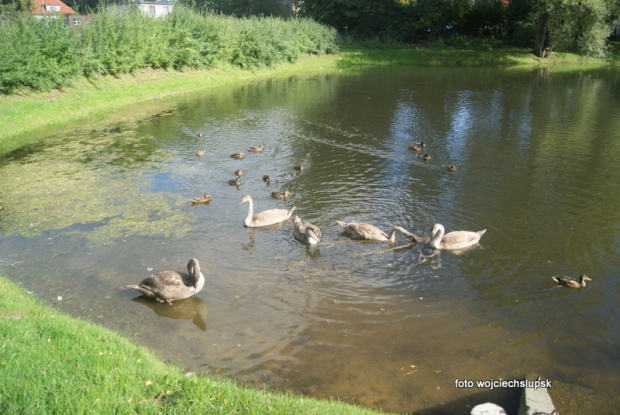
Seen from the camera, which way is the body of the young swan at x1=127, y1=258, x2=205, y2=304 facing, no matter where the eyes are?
to the viewer's right

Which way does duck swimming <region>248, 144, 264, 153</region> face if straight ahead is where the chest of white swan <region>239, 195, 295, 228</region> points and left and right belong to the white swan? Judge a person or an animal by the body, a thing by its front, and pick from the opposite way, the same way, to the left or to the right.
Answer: the opposite way

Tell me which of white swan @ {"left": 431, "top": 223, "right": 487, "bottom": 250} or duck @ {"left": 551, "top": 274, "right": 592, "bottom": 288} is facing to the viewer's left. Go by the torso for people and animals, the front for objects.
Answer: the white swan

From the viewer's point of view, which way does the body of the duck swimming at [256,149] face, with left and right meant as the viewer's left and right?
facing to the right of the viewer

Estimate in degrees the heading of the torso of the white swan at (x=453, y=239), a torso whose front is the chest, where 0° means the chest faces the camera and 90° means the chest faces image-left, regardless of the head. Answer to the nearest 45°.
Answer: approximately 90°

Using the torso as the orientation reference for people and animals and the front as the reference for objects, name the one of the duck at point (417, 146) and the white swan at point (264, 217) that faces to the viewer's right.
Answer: the duck

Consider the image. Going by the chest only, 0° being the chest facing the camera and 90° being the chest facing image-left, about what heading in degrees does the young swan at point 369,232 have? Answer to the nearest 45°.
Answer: approximately 270°

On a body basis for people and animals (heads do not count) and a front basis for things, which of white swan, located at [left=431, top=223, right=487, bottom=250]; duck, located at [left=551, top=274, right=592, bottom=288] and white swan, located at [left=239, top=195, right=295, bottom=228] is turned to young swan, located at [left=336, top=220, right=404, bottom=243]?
white swan, located at [left=431, top=223, right=487, bottom=250]
